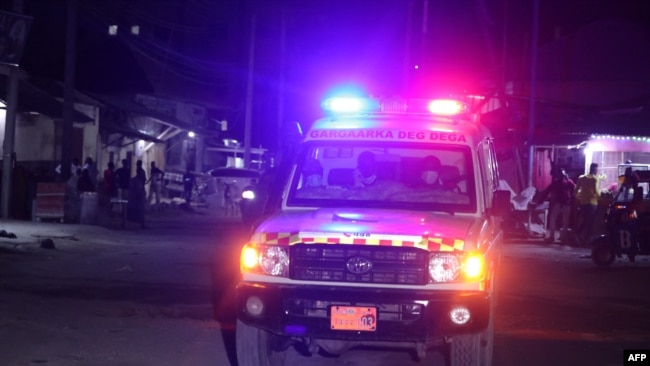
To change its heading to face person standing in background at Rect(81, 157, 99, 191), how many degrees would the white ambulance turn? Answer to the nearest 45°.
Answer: approximately 135° to its right

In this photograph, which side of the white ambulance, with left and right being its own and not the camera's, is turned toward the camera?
front

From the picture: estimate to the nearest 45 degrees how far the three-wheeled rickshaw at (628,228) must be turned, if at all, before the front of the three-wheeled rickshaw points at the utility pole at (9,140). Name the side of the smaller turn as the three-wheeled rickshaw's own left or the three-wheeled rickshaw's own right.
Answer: approximately 45° to the three-wheeled rickshaw's own right

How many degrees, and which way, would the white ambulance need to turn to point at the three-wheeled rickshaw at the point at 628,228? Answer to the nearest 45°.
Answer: approximately 135° to its left

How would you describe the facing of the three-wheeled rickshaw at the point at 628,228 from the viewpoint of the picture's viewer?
facing the viewer and to the left of the viewer

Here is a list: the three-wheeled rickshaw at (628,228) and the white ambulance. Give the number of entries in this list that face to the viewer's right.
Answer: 0
